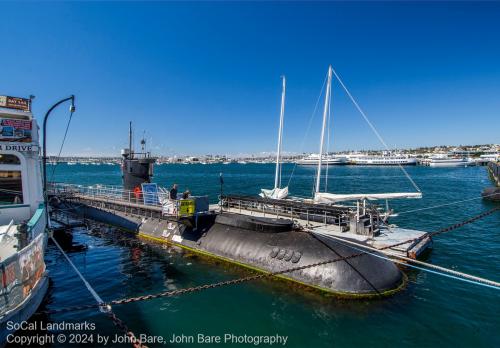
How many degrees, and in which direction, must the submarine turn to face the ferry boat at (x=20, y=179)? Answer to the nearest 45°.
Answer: approximately 135° to its right

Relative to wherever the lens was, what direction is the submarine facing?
facing the viewer and to the right of the viewer
